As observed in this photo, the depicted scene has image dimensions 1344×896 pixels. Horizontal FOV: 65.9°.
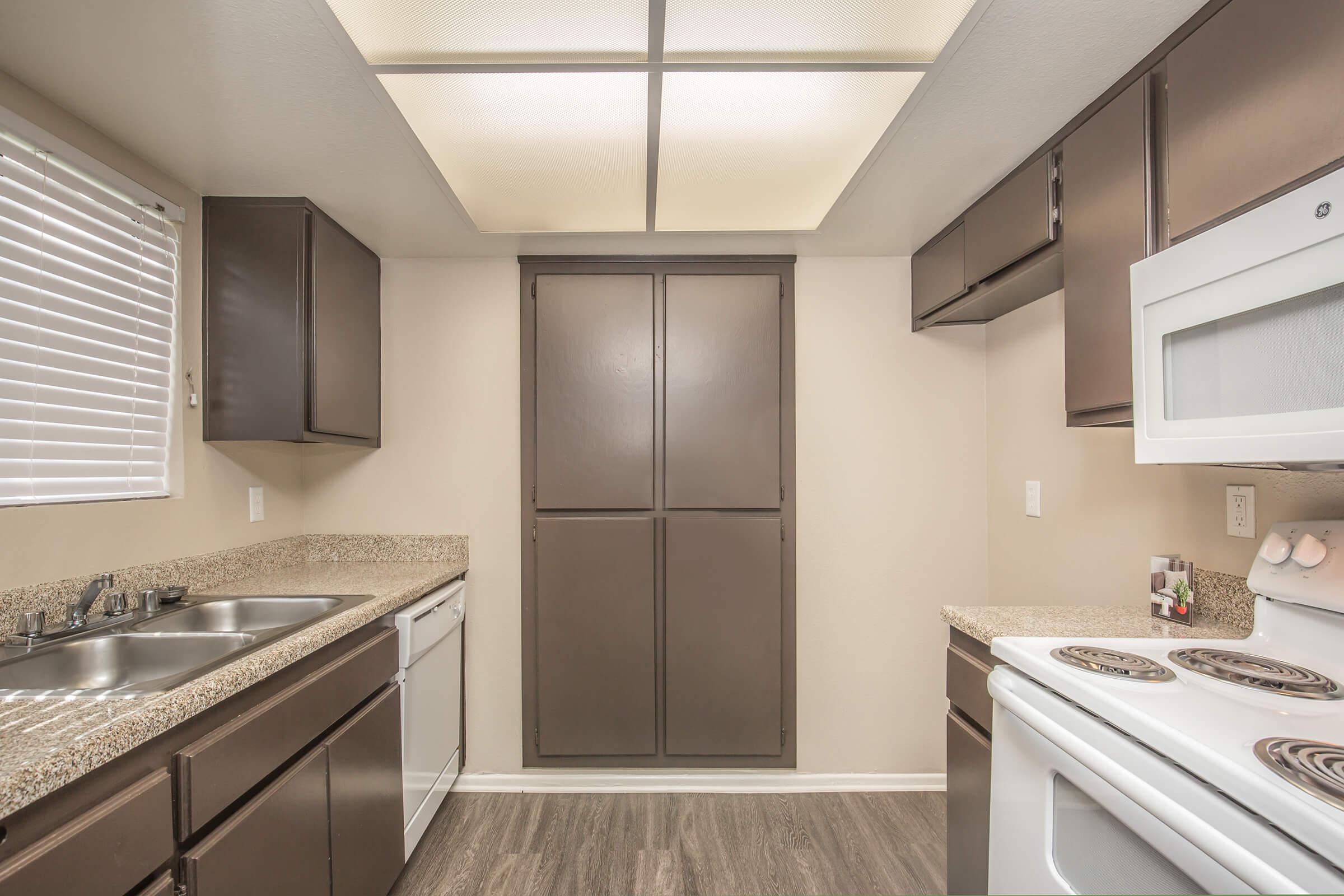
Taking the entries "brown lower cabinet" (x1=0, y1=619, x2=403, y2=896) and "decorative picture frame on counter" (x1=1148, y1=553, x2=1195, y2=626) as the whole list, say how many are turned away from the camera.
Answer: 0

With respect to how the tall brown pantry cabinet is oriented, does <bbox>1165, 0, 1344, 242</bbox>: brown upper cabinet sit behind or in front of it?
in front

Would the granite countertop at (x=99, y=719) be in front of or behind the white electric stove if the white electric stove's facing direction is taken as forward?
in front

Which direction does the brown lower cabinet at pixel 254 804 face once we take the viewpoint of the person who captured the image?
facing the viewer and to the right of the viewer

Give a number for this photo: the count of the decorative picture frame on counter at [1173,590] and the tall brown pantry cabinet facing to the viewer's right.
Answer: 0

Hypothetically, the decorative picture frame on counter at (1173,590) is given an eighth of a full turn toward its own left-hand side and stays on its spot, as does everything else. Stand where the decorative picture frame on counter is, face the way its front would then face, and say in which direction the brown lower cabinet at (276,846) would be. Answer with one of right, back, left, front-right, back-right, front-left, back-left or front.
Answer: front-right

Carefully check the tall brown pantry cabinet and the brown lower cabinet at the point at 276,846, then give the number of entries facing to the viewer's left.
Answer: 0

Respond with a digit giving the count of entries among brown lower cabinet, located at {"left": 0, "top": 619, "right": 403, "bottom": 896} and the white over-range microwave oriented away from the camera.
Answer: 0

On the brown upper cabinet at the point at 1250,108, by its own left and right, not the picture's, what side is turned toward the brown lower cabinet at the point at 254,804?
front

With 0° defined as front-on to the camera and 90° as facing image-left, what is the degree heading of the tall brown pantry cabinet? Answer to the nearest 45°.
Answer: approximately 0°
